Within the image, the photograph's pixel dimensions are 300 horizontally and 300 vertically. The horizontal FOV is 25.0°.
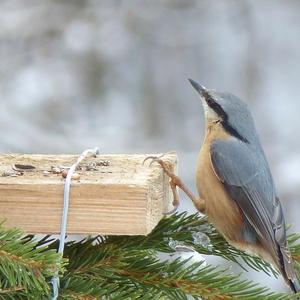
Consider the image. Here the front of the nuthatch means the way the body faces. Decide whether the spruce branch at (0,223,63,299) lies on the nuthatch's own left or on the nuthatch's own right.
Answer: on the nuthatch's own left

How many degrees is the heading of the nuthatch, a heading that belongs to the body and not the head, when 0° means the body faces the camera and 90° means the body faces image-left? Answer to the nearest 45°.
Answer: approximately 90°
